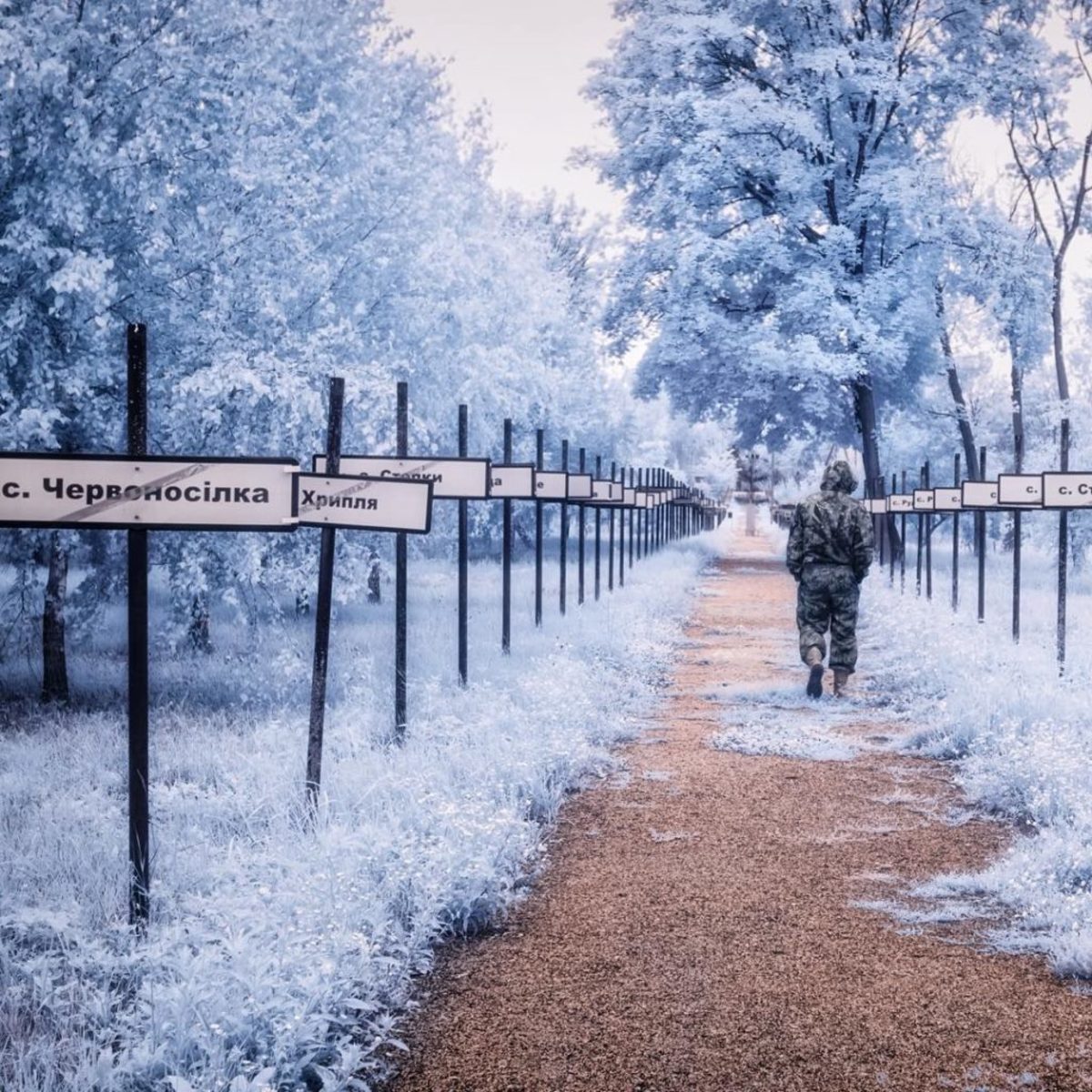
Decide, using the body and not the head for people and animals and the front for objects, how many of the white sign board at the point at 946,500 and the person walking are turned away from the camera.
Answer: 1

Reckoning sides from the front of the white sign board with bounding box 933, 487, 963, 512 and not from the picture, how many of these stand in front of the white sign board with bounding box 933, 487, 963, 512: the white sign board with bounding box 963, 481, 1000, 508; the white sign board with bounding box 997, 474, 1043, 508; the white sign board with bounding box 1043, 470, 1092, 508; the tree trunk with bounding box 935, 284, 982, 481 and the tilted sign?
4

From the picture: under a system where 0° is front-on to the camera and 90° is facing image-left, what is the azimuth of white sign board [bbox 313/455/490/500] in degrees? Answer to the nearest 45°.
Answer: approximately 0°

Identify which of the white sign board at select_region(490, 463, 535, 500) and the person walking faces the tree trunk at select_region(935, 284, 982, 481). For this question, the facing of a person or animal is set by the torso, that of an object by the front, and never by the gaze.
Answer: the person walking

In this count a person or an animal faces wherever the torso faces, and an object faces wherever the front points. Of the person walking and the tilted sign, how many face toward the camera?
1

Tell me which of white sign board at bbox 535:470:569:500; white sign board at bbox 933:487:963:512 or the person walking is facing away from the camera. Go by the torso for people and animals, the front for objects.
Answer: the person walking

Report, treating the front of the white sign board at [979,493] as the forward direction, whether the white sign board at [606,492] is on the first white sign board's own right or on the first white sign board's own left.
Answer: on the first white sign board's own right

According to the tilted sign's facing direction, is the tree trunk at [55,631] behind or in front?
behind

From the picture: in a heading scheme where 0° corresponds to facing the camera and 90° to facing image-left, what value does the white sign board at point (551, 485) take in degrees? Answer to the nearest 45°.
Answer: approximately 0°

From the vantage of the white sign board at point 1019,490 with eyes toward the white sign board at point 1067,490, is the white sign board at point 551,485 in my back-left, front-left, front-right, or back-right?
back-right

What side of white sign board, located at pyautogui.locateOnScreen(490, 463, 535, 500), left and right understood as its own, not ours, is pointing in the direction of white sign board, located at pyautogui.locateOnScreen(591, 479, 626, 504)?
back

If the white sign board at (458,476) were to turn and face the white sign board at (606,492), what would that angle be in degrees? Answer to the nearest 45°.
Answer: approximately 180°

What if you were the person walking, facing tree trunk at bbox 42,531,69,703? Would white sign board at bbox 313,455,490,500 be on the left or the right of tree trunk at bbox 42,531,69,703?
left
